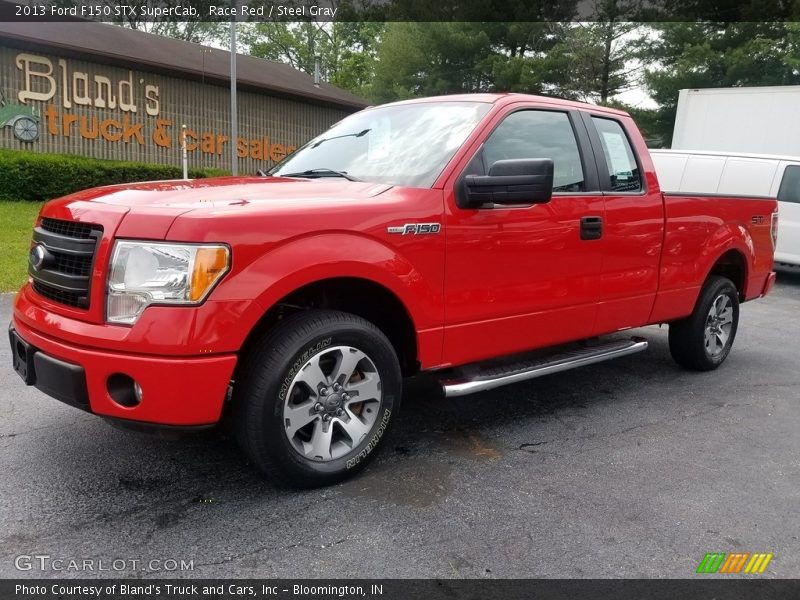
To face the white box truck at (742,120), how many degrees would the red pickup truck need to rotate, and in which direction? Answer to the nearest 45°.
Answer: approximately 180°

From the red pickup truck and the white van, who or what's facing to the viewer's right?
the white van

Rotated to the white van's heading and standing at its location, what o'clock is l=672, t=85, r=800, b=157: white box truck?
The white box truck is roughly at 9 o'clock from the white van.

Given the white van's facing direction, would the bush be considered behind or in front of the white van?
behind

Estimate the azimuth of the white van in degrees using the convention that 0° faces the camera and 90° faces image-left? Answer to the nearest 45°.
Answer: approximately 270°

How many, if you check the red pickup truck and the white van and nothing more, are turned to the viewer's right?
1

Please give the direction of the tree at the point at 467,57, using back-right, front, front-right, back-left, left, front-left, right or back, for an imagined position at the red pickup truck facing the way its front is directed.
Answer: back-right

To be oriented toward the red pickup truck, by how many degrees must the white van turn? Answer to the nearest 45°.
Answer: approximately 90° to its right

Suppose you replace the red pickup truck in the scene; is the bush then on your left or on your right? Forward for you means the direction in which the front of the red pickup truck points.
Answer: on your right

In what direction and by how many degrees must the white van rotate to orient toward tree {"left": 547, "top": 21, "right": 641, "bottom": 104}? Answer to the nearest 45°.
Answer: approximately 90° to its left

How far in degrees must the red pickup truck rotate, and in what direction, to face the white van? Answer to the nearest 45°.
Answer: approximately 180°
